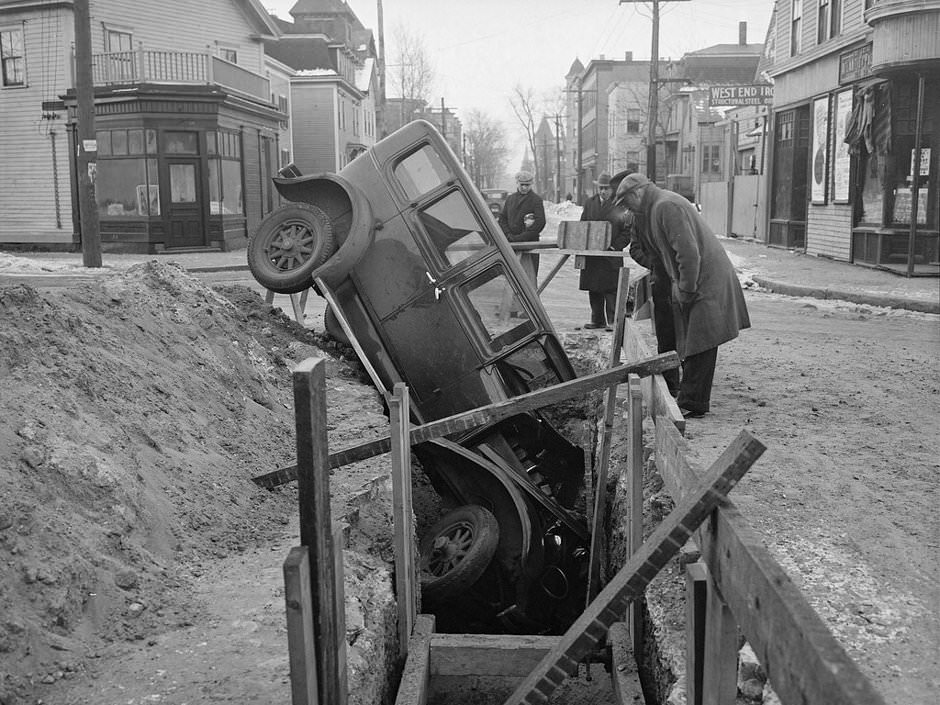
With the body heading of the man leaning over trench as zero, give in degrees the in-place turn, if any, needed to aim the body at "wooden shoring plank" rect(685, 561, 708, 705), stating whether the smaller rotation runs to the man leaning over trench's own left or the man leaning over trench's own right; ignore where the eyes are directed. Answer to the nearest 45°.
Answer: approximately 90° to the man leaning over trench's own left

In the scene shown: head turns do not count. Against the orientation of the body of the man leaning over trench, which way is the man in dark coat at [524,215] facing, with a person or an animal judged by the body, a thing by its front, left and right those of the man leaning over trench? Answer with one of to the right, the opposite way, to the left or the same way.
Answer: to the left

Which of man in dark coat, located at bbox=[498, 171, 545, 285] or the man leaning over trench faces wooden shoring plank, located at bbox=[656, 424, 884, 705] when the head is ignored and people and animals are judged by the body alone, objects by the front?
the man in dark coat

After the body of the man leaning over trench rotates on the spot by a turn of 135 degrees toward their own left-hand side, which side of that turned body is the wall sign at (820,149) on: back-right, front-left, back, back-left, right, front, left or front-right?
back-left

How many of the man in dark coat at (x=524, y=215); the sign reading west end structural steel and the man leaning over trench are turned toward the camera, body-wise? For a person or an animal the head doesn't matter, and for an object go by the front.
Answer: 2

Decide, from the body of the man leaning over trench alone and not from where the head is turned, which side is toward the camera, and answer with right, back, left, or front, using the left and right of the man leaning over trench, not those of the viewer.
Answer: left

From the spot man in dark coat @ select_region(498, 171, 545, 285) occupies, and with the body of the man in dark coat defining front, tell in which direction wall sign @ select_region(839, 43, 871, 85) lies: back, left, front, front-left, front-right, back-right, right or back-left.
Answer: back-left

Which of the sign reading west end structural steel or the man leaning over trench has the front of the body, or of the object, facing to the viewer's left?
the man leaning over trench

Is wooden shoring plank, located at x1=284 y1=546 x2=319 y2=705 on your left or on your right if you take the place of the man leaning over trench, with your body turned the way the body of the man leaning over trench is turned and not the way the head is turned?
on your left
